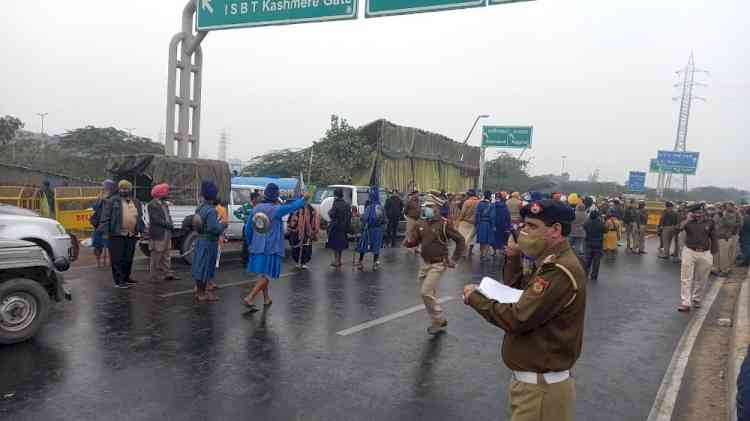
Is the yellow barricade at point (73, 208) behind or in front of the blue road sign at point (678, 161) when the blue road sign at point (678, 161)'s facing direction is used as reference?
in front

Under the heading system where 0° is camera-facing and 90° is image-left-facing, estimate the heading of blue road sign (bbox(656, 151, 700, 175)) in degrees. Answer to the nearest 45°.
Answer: approximately 0°

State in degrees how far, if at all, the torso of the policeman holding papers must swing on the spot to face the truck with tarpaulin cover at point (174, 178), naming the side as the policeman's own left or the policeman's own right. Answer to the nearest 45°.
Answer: approximately 45° to the policeman's own right

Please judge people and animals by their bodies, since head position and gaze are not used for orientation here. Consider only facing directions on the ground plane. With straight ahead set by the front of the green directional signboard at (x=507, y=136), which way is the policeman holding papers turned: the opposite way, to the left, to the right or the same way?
to the right

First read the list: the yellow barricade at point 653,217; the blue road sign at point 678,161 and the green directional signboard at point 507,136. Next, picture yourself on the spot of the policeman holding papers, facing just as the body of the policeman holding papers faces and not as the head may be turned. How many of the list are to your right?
3

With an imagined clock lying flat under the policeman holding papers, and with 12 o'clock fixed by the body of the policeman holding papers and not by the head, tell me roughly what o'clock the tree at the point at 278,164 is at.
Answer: The tree is roughly at 2 o'clock from the policeman holding papers.

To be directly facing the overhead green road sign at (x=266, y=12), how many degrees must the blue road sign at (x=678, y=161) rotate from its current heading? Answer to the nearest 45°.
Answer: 0° — it already faces it

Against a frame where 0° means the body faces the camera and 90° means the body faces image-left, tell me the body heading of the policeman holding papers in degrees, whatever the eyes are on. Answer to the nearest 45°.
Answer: approximately 90°
